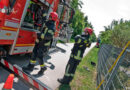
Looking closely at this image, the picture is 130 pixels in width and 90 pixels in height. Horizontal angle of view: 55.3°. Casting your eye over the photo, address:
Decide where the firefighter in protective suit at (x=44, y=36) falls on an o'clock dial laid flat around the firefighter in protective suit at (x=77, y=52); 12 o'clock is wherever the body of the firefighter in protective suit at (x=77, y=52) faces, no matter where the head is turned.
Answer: the firefighter in protective suit at (x=44, y=36) is roughly at 1 o'clock from the firefighter in protective suit at (x=77, y=52).
